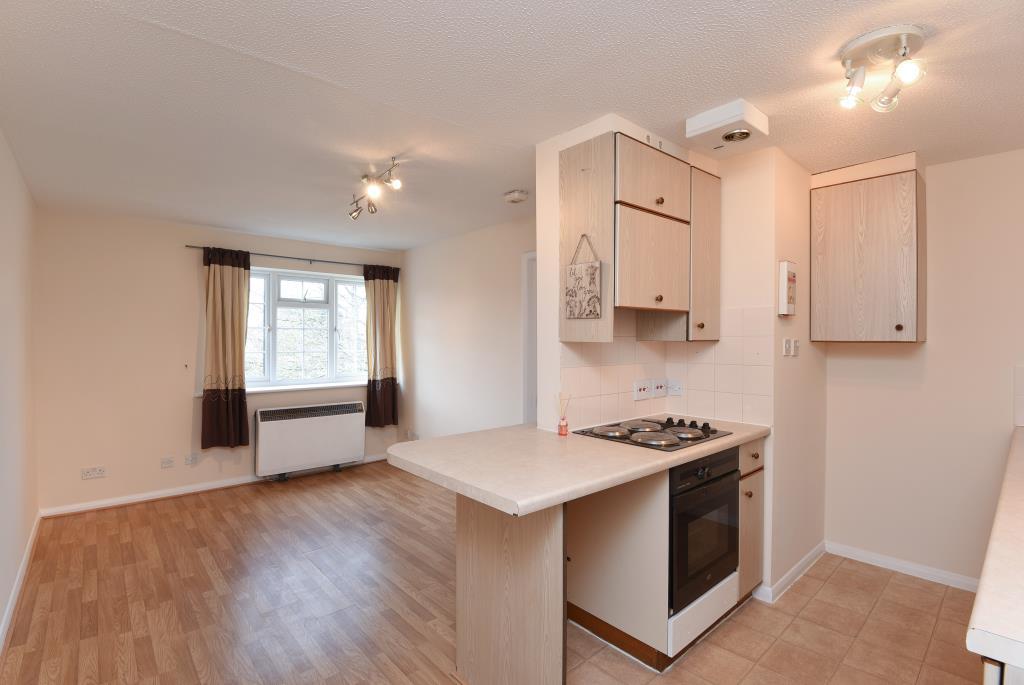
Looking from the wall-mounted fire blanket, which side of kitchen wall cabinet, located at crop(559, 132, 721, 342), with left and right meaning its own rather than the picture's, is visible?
left

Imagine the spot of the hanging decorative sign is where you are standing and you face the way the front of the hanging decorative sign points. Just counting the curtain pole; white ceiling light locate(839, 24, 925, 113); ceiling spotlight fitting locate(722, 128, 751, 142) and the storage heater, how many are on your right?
2

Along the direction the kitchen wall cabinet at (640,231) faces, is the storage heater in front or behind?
behind

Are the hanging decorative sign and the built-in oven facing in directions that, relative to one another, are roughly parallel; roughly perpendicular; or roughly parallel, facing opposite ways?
roughly perpendicular

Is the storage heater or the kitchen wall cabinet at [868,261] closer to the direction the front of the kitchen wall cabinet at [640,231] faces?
the kitchen wall cabinet

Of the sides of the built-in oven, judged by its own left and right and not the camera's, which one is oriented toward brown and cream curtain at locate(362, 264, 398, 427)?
back

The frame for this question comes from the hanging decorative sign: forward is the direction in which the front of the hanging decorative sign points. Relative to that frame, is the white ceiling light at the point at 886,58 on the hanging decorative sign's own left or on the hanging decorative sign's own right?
on the hanging decorative sign's own left

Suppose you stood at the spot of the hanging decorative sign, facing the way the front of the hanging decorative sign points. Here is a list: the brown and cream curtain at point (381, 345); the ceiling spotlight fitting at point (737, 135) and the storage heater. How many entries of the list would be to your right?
2

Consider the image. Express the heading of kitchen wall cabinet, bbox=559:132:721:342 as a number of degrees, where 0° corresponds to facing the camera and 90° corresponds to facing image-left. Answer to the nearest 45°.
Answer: approximately 315°

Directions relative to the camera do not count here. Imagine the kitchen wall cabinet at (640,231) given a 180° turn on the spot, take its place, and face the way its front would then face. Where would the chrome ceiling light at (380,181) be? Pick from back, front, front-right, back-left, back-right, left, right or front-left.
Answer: front-left
